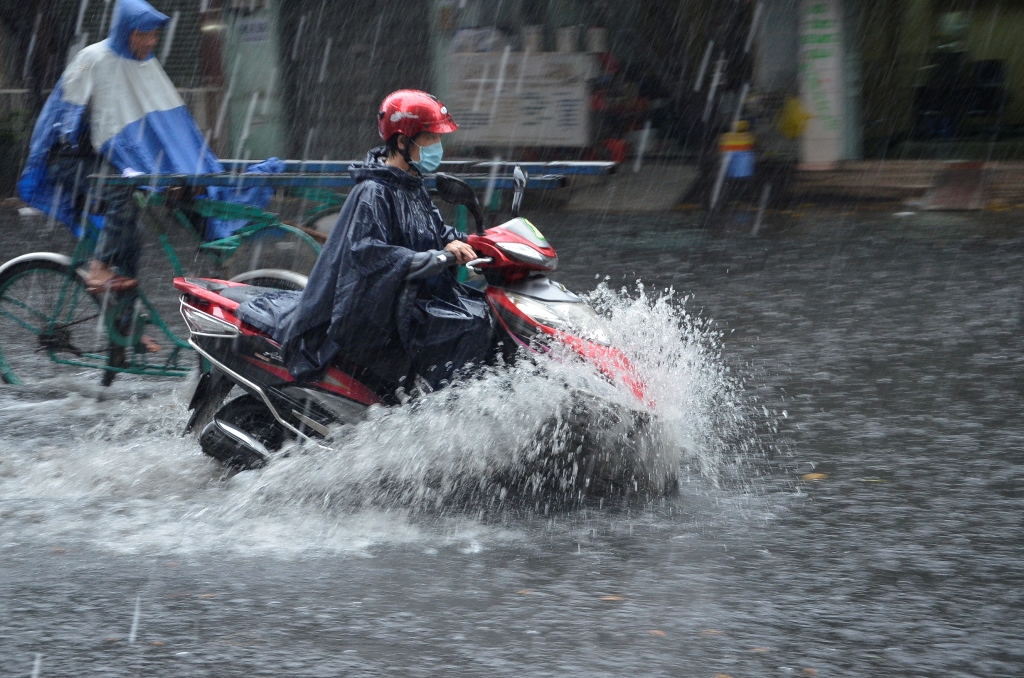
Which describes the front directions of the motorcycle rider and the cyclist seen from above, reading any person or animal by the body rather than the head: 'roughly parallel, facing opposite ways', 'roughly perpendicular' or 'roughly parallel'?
roughly parallel

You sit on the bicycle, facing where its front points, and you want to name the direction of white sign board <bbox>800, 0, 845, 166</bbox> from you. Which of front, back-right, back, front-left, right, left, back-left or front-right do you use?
front-left

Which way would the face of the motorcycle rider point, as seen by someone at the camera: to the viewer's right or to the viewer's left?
to the viewer's right

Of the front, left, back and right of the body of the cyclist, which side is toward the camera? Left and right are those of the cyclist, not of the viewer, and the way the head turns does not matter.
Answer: right

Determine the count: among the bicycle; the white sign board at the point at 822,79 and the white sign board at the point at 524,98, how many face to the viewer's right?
1

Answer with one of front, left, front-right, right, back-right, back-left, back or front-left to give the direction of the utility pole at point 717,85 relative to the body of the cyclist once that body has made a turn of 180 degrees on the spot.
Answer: back-right

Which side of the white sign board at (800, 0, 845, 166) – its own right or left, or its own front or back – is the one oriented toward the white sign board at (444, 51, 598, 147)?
right

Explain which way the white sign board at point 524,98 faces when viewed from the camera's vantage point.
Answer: facing the viewer

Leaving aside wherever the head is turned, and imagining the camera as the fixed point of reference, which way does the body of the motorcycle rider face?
to the viewer's right

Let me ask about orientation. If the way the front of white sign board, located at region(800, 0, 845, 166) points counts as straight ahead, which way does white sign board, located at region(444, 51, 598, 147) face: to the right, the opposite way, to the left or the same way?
the same way

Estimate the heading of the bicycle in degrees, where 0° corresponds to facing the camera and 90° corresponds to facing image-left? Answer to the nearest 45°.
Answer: approximately 270°

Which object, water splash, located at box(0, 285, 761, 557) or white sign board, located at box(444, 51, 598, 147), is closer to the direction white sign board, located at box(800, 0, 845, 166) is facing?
the water splash

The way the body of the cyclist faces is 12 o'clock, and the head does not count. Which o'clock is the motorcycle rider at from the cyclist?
The motorcycle rider is roughly at 2 o'clock from the cyclist.

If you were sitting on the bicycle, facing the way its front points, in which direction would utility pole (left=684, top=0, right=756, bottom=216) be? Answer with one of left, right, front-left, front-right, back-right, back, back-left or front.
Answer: front-left

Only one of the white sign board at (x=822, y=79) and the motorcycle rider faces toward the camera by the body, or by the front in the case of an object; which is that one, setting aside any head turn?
the white sign board
